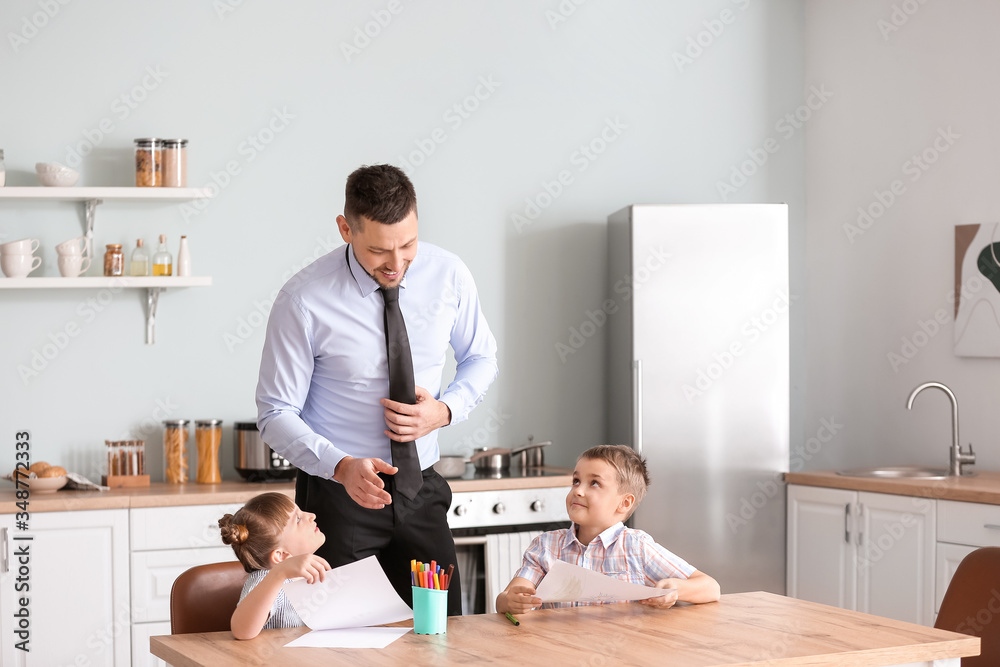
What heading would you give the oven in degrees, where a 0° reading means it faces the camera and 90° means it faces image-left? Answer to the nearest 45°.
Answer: approximately 0°

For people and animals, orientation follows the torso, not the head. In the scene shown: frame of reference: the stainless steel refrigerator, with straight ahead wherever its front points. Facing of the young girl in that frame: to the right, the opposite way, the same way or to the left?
to the left

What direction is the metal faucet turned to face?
to the viewer's left

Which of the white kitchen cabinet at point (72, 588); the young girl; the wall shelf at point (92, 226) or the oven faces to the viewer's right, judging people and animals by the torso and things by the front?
the young girl

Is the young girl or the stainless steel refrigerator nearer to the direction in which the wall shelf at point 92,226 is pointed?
the young girl

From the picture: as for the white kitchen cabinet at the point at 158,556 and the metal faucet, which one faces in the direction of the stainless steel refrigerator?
the metal faucet

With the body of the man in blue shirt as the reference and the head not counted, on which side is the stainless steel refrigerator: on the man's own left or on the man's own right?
on the man's own left

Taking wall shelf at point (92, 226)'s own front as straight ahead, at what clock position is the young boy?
The young boy is roughly at 11 o'clock from the wall shelf.

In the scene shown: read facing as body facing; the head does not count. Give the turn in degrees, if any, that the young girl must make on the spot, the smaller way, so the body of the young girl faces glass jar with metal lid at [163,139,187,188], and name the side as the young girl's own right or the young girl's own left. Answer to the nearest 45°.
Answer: approximately 90° to the young girl's own left

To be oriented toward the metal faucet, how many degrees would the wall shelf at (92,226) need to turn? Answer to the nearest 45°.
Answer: approximately 90° to its left

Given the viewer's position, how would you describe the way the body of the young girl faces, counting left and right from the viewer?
facing to the right of the viewer

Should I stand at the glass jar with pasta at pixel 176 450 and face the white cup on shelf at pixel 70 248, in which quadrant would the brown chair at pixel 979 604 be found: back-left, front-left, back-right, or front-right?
back-left

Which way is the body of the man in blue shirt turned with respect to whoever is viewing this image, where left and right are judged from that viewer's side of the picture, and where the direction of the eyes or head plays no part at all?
facing the viewer and to the right of the viewer

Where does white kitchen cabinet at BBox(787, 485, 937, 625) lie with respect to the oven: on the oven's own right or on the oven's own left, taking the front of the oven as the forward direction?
on the oven's own left

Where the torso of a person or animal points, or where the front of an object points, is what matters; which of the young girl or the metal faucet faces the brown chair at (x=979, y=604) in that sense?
the young girl
